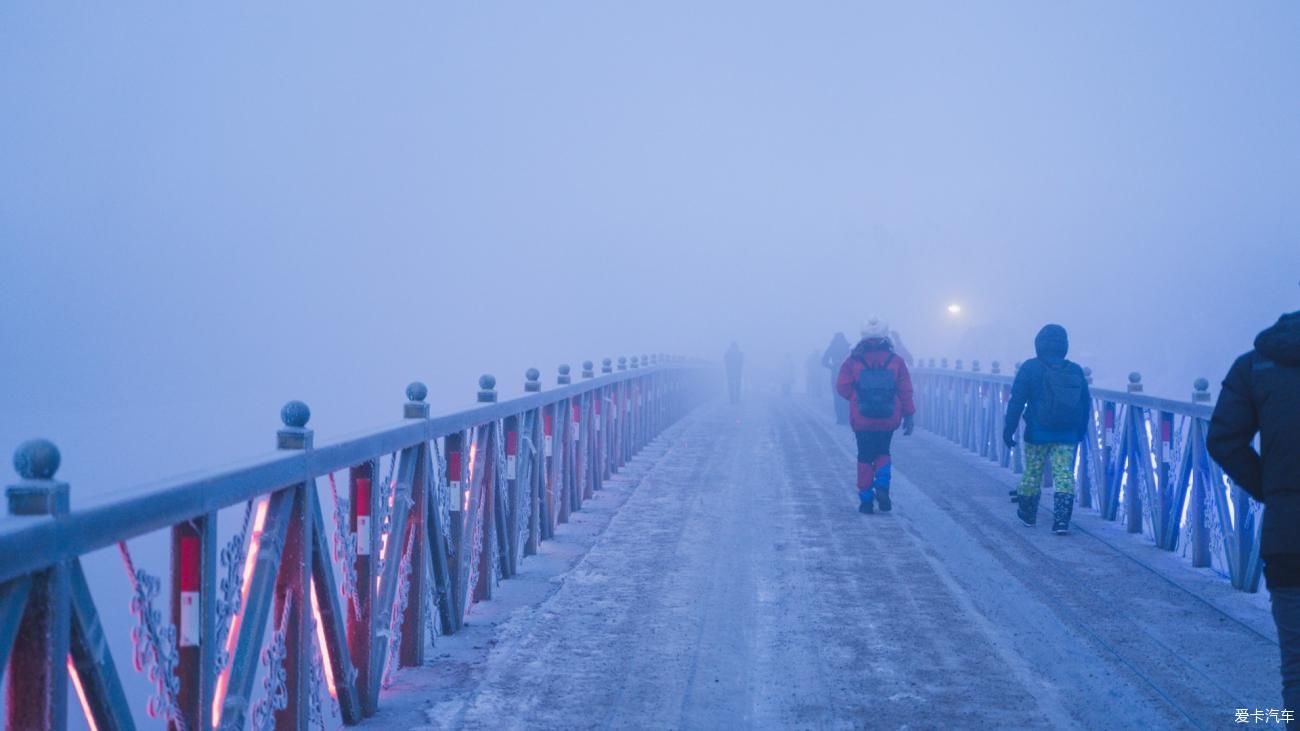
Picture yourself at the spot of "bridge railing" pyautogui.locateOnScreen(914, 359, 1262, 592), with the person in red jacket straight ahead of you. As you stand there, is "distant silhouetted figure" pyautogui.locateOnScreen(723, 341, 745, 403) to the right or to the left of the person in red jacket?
right

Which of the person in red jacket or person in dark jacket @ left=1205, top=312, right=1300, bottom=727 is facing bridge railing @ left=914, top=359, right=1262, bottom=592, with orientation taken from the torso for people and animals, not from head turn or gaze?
the person in dark jacket

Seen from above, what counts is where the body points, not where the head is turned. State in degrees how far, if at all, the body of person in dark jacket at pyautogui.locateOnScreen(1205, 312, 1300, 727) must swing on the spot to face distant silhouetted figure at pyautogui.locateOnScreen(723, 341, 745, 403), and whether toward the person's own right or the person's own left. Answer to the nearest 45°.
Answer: approximately 45° to the person's own left

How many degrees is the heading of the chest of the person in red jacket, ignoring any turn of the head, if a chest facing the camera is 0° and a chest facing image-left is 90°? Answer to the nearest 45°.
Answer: approximately 180°

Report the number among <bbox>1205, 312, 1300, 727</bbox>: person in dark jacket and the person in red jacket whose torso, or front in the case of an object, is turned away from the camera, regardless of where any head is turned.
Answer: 2

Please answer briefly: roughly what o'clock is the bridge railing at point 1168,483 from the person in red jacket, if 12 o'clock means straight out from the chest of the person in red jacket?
The bridge railing is roughly at 4 o'clock from the person in red jacket.

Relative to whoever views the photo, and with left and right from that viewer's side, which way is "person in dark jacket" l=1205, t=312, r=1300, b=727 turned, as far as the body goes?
facing away from the viewer

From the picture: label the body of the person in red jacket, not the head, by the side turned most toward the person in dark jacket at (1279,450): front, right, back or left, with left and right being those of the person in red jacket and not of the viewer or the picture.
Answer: back

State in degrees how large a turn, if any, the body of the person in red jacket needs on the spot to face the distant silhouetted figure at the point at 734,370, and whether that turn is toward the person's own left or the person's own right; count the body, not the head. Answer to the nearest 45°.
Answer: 0° — they already face them
